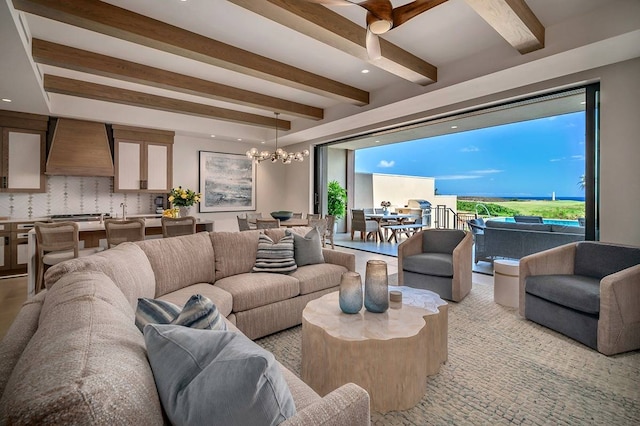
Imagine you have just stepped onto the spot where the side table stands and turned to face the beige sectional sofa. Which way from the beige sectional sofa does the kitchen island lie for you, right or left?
right

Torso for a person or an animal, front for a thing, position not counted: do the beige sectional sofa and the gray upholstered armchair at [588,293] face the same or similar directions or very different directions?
very different directions

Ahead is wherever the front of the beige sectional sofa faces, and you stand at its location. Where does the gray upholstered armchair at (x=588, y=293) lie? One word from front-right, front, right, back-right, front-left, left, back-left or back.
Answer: front-left

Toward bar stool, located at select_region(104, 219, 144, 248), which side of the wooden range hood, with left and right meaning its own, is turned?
front

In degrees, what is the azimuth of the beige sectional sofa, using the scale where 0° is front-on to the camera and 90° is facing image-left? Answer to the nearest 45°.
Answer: approximately 315°

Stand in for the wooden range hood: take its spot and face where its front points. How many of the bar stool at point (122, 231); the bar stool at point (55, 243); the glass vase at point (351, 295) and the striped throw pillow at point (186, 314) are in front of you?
4

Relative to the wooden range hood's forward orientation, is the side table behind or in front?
in front

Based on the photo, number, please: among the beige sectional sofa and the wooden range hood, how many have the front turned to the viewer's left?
0

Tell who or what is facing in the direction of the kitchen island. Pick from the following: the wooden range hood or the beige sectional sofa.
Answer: the wooden range hood

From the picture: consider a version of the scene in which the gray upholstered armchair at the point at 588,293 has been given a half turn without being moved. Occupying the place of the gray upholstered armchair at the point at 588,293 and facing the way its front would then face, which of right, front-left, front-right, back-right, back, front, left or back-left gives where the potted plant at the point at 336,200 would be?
left

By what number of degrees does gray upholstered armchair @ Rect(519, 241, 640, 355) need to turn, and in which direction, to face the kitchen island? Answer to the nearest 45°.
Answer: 0° — it already faces it

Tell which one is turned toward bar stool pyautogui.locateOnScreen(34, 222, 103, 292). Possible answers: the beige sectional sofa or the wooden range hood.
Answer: the wooden range hood
